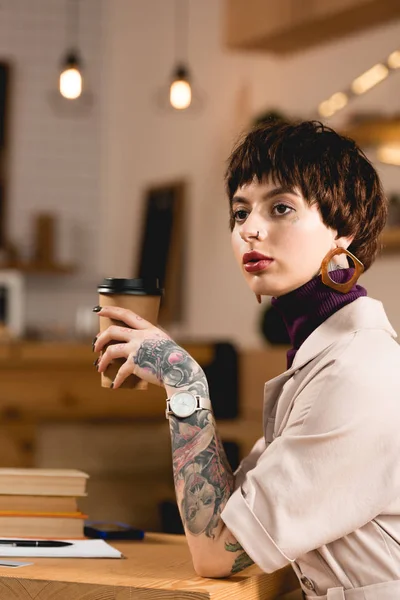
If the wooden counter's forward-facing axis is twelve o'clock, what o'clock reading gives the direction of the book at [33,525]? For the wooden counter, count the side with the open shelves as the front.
The book is roughly at 12 o'clock from the wooden counter.

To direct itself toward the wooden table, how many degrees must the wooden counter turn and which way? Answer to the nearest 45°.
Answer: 0° — it already faces it

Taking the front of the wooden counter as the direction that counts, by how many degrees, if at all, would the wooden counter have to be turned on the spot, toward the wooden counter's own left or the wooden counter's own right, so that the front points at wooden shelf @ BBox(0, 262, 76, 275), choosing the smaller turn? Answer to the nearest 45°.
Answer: approximately 180°

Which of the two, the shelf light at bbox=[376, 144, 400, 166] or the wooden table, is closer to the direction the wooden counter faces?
the wooden table

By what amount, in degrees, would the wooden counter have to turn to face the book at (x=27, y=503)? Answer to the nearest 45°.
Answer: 0° — it already faces it

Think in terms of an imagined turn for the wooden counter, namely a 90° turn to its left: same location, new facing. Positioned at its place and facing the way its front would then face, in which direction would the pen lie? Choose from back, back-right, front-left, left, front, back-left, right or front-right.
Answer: right

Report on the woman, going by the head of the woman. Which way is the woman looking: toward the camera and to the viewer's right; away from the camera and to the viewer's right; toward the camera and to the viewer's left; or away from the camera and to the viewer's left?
toward the camera and to the viewer's left

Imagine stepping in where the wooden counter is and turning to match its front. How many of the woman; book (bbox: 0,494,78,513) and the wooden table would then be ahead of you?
3

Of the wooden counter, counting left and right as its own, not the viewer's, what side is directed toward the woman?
front

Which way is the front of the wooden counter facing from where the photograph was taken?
facing the viewer

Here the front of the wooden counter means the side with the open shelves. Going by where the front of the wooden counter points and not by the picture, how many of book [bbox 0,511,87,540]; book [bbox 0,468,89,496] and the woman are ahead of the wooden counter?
3

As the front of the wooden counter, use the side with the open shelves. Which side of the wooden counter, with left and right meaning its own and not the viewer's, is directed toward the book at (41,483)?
front
